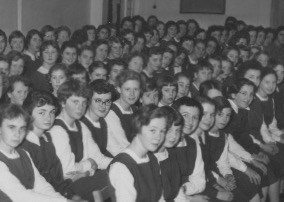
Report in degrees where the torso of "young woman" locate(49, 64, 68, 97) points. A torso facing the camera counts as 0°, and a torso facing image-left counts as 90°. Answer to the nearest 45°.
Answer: approximately 0°

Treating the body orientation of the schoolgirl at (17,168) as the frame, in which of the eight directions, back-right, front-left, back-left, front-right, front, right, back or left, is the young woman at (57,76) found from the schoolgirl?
back-left

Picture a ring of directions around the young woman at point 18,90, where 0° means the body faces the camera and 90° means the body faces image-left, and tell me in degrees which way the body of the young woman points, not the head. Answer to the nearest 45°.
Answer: approximately 315°

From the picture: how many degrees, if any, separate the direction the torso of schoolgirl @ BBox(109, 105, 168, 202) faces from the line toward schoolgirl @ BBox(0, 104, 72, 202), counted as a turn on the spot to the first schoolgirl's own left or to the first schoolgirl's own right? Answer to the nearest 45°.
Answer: approximately 135° to the first schoolgirl's own right

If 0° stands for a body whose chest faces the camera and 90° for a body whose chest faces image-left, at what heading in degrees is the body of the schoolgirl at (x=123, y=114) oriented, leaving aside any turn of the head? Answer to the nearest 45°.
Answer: approximately 315°

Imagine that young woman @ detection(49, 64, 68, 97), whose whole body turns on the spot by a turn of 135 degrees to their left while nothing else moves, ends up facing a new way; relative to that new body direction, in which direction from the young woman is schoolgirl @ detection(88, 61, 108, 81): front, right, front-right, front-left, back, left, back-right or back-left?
front

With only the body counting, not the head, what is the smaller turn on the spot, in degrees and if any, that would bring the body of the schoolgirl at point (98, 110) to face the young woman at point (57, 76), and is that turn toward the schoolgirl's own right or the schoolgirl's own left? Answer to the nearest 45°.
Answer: approximately 180°

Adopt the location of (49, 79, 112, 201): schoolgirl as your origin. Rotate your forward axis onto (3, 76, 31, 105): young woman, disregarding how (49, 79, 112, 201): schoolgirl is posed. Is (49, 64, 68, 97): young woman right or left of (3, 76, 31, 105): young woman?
right

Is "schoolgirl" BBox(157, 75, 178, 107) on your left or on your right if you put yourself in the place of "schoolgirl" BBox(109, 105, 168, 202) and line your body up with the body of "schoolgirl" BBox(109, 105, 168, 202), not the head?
on your left
